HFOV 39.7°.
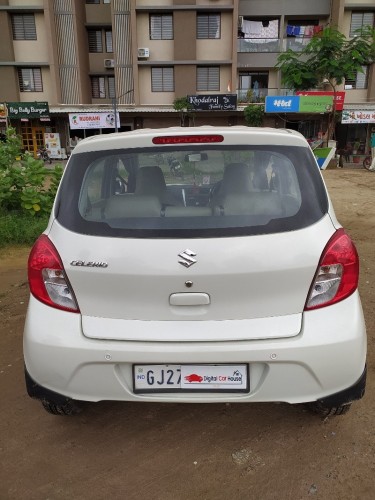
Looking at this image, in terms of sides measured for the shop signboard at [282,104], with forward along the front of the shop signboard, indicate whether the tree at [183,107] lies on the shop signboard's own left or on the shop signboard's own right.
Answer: on the shop signboard's own right

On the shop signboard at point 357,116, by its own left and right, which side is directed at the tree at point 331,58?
front

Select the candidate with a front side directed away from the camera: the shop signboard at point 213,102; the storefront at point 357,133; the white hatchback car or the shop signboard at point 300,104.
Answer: the white hatchback car

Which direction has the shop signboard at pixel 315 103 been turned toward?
toward the camera

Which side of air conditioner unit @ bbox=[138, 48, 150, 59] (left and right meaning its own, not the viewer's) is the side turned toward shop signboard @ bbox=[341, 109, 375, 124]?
left

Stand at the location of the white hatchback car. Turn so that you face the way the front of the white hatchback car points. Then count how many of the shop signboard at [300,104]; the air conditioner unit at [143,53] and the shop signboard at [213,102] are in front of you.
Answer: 3

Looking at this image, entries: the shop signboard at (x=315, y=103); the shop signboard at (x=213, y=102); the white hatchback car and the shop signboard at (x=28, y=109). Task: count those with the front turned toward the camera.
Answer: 3

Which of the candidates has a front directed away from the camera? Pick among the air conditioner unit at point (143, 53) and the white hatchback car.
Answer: the white hatchback car

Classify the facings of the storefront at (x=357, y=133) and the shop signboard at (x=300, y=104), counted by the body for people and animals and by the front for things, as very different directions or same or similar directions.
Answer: same or similar directions

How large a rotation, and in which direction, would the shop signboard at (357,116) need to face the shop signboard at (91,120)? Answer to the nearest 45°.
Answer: approximately 90° to its right

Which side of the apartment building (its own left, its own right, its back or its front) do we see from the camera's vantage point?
front

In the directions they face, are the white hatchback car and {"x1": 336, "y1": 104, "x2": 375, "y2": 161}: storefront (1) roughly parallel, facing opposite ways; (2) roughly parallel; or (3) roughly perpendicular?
roughly parallel, facing opposite ways

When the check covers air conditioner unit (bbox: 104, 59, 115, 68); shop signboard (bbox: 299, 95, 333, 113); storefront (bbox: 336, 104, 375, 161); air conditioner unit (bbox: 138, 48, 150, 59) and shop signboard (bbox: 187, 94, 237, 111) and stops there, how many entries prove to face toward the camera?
5

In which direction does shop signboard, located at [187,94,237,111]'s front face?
toward the camera

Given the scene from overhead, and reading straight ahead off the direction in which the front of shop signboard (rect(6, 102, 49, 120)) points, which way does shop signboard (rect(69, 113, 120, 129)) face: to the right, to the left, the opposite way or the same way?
the same way

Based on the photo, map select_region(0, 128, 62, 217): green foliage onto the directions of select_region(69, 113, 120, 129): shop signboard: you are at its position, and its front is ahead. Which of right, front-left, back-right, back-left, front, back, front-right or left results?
front

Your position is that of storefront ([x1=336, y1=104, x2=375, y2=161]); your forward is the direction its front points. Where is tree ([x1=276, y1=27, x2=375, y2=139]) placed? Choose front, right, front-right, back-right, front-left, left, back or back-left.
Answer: front

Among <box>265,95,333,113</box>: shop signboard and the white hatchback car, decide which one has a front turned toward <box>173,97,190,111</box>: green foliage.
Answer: the white hatchback car
